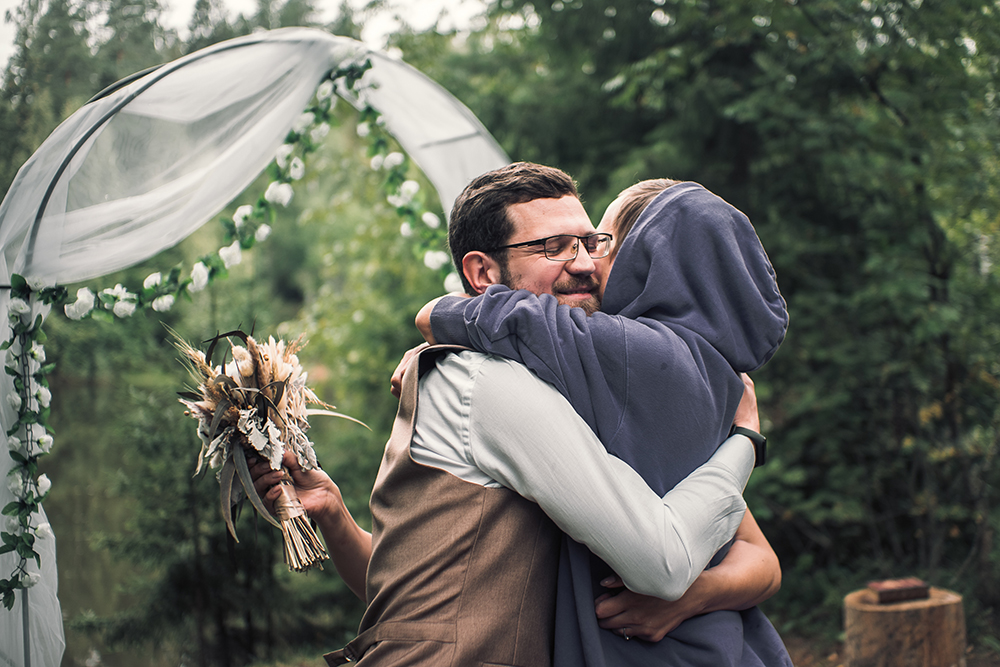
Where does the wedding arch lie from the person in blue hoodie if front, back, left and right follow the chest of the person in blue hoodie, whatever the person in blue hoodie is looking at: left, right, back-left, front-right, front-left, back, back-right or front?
front-right

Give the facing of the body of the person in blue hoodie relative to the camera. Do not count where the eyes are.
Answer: to the viewer's left

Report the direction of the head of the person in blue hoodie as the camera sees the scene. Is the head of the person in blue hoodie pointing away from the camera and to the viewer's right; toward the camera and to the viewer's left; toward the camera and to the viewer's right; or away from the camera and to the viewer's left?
away from the camera and to the viewer's left

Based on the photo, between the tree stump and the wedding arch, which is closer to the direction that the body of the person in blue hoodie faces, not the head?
the wedding arch
